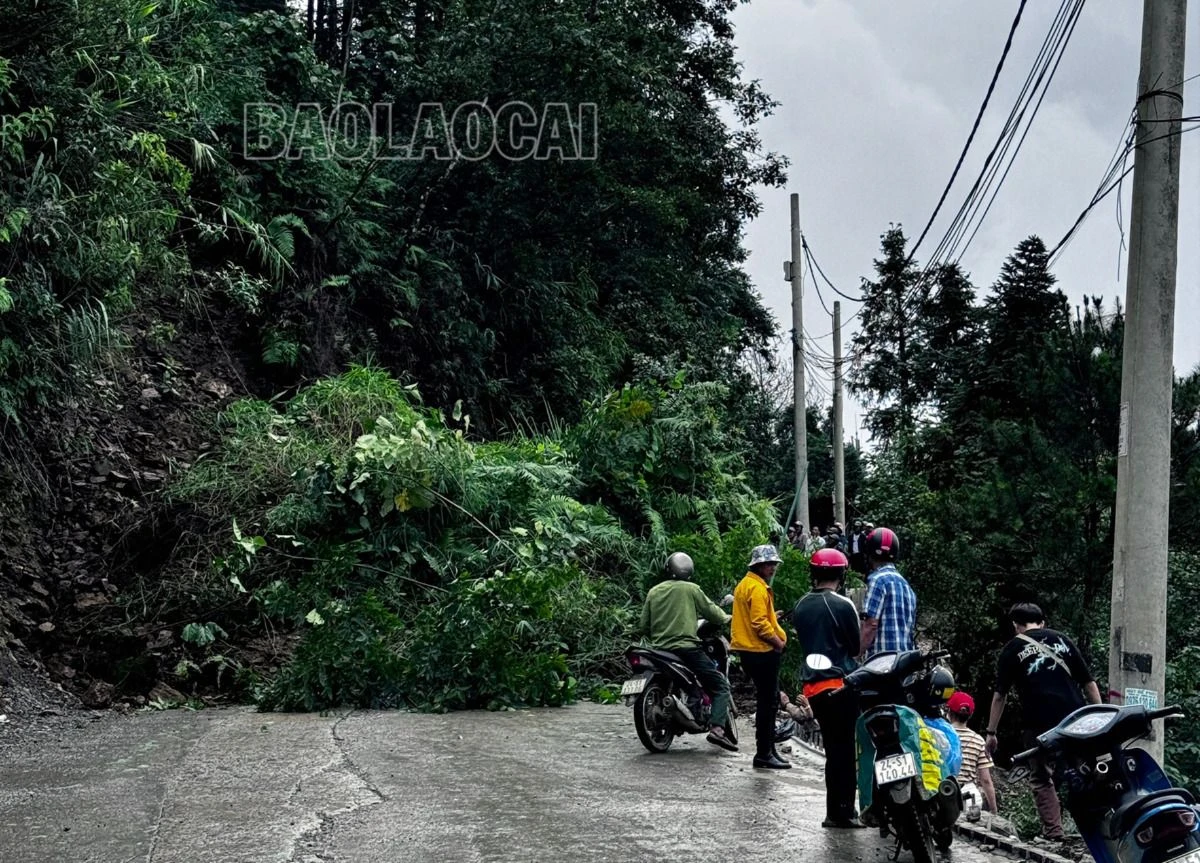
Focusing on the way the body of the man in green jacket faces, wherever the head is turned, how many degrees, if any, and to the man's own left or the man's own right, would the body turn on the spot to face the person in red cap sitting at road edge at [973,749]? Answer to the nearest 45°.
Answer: approximately 90° to the man's own right

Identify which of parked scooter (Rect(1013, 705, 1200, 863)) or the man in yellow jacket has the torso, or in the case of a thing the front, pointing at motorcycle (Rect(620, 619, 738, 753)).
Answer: the parked scooter

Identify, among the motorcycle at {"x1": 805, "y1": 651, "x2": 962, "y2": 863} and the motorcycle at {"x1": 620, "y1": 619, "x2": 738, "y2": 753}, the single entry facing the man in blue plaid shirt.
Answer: the motorcycle at {"x1": 805, "y1": 651, "x2": 962, "y2": 863}

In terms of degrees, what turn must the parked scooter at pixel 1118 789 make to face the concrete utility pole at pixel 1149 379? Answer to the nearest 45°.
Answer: approximately 45° to its right

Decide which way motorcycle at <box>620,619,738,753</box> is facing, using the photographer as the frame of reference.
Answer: facing away from the viewer and to the right of the viewer

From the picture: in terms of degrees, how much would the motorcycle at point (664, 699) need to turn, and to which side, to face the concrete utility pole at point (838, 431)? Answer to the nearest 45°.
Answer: approximately 45° to its left

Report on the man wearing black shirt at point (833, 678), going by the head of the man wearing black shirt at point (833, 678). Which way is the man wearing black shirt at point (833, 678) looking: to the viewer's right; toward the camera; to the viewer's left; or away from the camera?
away from the camera

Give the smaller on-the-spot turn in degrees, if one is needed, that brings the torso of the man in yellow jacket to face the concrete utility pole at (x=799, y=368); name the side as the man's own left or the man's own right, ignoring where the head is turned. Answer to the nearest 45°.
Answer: approximately 90° to the man's own left

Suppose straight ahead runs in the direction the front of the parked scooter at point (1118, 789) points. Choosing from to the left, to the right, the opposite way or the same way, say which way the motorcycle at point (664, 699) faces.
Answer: to the right

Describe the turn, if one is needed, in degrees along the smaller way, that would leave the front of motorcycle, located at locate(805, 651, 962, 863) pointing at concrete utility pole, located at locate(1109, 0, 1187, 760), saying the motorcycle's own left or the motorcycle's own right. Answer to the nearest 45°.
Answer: approximately 45° to the motorcycle's own right

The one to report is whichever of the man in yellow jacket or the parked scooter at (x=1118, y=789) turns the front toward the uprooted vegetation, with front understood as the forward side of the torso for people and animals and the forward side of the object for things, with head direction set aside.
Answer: the parked scooter

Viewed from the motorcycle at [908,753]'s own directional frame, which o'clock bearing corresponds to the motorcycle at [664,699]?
the motorcycle at [664,699] is roughly at 11 o'clock from the motorcycle at [908,753].

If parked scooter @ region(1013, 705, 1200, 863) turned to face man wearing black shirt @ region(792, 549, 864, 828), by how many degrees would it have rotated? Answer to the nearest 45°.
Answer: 0° — it already faces them

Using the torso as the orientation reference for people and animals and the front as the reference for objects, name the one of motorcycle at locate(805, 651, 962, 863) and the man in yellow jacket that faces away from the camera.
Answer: the motorcycle

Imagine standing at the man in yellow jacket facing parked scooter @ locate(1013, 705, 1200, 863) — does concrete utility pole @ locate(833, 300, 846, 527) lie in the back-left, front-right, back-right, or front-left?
back-left

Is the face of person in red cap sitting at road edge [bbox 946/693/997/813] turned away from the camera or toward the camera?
away from the camera

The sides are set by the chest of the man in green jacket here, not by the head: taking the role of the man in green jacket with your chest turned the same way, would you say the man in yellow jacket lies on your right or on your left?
on your right
